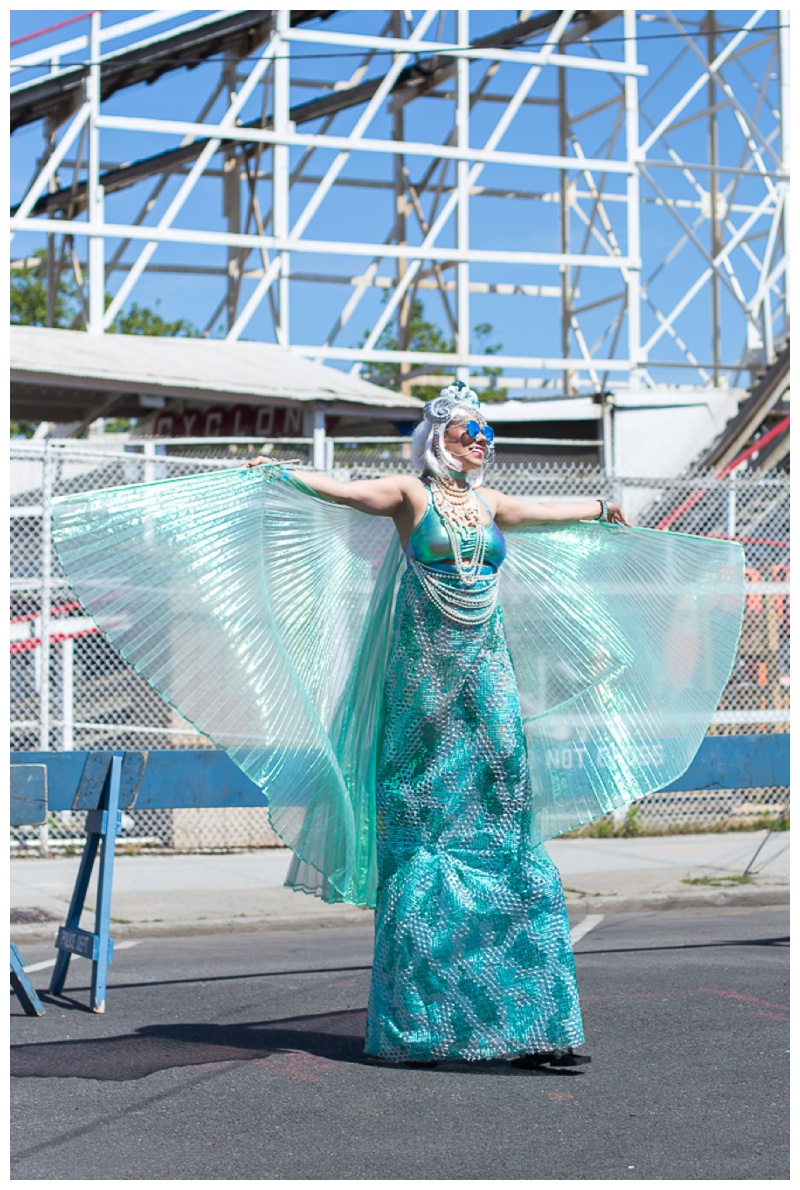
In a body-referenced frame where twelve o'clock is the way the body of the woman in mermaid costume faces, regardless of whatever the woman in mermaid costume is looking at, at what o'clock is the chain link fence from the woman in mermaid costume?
The chain link fence is roughly at 7 o'clock from the woman in mermaid costume.

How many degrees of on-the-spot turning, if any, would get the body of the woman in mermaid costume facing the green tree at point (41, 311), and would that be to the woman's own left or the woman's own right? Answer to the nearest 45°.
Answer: approximately 135° to the woman's own left

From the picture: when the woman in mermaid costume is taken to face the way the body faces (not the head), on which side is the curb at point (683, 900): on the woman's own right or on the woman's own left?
on the woman's own left

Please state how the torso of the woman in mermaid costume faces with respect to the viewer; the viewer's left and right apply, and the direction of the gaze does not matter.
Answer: facing the viewer and to the right of the viewer

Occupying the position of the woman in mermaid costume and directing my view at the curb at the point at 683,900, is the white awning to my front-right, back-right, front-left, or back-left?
front-left

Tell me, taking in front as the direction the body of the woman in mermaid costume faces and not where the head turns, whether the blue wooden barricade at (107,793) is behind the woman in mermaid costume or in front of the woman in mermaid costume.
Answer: behind

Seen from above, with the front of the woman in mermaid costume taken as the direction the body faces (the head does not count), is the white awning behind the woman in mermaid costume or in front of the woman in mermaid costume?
behind

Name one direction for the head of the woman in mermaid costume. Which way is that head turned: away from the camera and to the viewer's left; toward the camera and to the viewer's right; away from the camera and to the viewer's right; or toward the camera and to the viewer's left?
toward the camera and to the viewer's right
